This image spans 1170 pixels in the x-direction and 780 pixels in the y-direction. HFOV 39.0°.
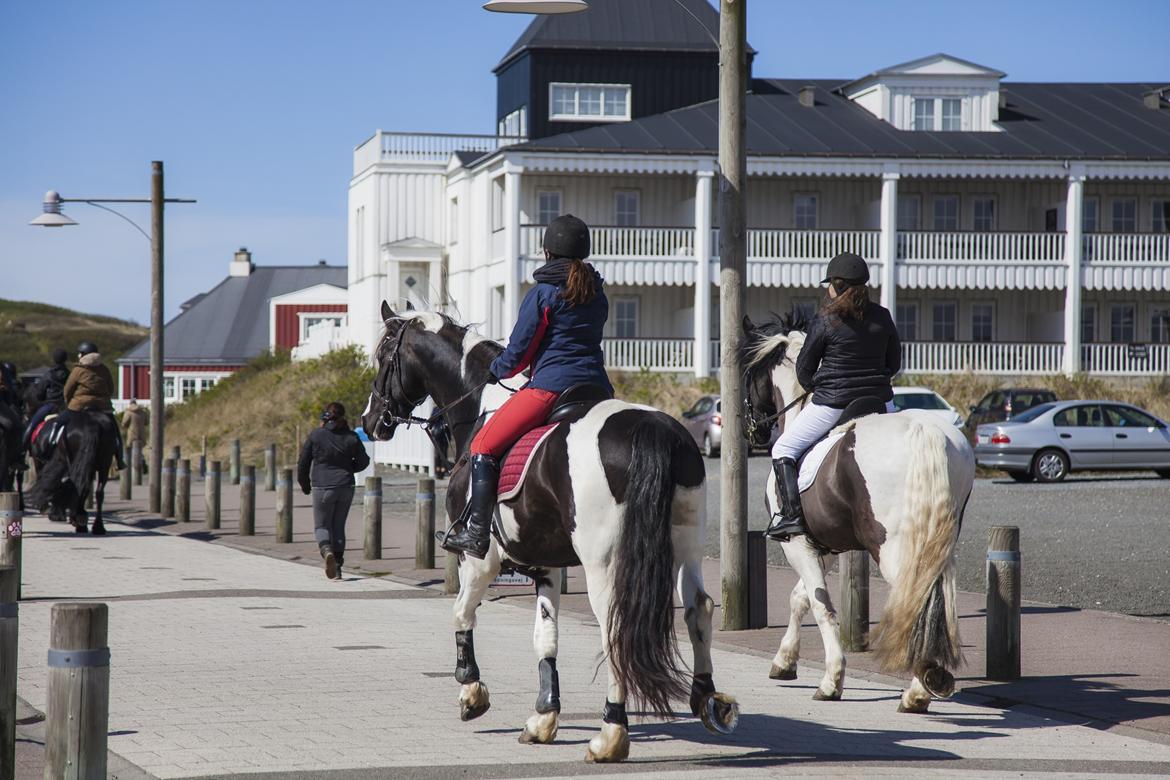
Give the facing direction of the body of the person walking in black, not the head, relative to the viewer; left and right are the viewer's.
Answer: facing away from the viewer

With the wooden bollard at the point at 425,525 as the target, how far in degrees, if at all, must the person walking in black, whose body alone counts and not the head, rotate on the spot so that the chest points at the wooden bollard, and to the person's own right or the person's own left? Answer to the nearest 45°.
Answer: approximately 90° to the person's own right

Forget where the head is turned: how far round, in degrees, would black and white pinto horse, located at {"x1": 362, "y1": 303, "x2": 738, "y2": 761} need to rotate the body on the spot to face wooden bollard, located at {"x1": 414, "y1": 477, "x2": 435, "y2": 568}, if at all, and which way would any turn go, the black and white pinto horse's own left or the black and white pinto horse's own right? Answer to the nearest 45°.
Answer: approximately 45° to the black and white pinto horse's own right

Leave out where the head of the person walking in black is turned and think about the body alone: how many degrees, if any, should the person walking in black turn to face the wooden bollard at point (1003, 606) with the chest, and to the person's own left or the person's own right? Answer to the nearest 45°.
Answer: approximately 135° to the person's own right

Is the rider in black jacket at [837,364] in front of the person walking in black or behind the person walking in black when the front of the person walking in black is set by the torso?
behind

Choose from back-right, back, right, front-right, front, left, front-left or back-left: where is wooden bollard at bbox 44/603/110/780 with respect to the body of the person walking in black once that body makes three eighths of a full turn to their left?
front-left

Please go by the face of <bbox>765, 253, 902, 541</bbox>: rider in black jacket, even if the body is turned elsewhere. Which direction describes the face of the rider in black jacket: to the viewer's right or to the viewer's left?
to the viewer's left

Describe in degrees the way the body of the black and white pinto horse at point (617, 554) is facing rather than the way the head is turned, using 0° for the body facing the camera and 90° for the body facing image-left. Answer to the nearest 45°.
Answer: approximately 135°

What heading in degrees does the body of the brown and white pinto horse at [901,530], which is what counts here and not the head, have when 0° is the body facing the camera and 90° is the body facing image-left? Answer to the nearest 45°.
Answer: approximately 135°
